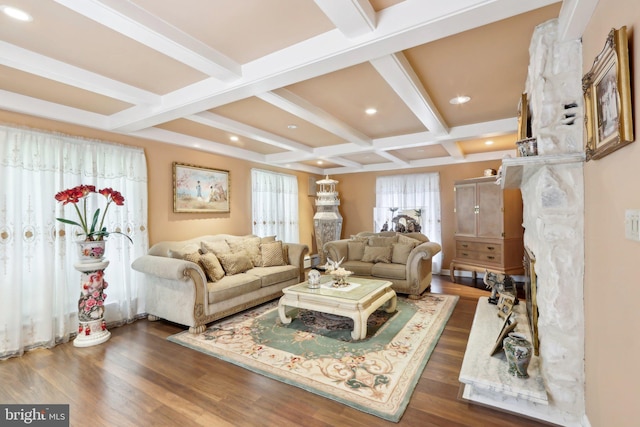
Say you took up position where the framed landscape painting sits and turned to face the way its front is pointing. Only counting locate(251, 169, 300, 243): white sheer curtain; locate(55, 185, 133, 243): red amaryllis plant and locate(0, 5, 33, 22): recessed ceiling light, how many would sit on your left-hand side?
1

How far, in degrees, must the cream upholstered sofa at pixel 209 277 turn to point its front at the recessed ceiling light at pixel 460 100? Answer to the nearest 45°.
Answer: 0° — it already faces it

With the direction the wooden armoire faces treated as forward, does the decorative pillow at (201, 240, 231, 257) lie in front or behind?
in front

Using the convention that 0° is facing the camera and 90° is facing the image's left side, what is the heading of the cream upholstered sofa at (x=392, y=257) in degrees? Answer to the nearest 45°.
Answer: approximately 45°

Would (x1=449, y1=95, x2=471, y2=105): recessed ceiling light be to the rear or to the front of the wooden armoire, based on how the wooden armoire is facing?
to the front

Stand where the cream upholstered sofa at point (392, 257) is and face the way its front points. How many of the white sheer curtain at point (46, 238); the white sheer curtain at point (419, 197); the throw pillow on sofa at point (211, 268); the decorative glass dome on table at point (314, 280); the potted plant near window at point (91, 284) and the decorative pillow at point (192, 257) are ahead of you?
5

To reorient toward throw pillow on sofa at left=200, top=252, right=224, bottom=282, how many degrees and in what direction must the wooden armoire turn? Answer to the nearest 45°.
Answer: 0° — it already faces it

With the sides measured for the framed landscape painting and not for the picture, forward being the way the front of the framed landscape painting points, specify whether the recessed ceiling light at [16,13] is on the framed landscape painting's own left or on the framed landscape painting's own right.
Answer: on the framed landscape painting's own right

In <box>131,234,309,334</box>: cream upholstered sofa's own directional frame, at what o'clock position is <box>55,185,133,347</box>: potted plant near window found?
The potted plant near window is roughly at 4 o'clock from the cream upholstered sofa.

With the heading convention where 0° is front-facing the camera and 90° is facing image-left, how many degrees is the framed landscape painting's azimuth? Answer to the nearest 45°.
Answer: approximately 315°
